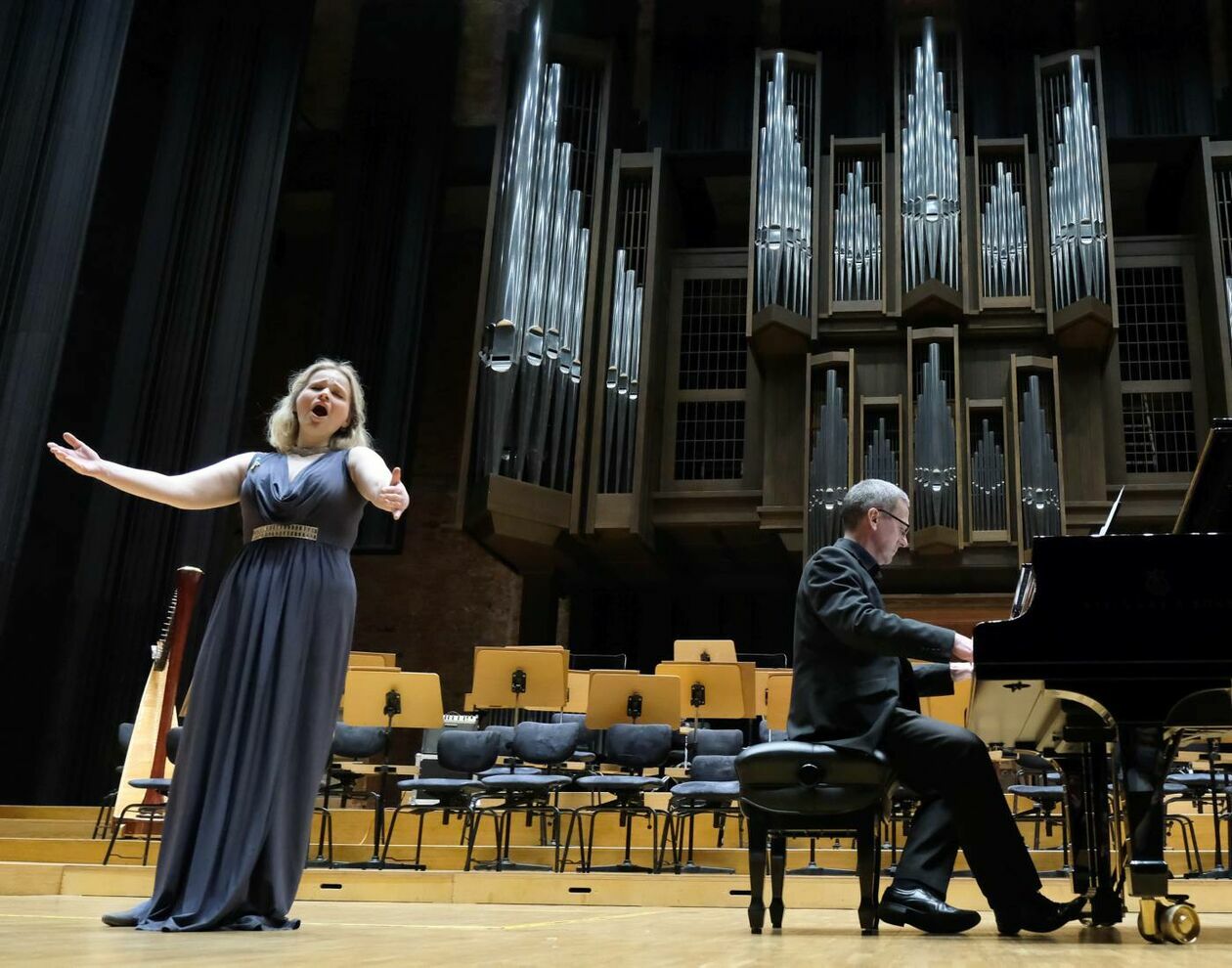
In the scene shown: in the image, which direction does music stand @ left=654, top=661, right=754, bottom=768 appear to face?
away from the camera

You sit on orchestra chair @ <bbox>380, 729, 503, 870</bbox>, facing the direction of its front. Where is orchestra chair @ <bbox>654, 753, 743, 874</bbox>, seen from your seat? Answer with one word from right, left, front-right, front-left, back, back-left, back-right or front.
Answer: back-left

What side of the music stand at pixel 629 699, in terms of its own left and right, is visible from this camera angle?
back

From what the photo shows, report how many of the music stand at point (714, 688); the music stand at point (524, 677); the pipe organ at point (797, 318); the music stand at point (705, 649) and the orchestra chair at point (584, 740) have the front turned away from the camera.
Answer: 3

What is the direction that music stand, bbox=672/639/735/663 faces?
away from the camera

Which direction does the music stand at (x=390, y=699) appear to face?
away from the camera

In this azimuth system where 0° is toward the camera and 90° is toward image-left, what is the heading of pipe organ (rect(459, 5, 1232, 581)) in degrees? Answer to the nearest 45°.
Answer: approximately 0°

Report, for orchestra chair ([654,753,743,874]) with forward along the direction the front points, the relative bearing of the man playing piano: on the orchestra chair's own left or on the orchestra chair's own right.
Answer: on the orchestra chair's own left

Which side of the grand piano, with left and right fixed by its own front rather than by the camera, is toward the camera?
left

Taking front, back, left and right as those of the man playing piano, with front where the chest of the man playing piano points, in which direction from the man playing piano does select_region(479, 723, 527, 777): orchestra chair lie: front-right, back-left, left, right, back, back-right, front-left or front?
back-left
